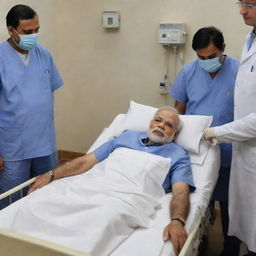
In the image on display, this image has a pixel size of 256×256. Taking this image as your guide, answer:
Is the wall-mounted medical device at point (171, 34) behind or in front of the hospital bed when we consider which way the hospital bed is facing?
behind

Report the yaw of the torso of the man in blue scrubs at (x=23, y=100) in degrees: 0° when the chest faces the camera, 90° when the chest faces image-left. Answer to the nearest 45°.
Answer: approximately 315°

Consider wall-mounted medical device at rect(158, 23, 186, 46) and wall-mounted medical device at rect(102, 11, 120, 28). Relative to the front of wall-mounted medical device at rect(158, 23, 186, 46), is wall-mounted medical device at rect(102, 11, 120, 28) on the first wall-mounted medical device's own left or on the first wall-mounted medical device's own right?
on the first wall-mounted medical device's own right

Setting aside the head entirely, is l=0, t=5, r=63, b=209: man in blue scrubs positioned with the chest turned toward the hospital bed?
yes

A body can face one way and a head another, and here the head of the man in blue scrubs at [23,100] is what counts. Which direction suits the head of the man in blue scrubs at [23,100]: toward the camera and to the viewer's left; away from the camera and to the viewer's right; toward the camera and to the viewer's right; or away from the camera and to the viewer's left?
toward the camera and to the viewer's right

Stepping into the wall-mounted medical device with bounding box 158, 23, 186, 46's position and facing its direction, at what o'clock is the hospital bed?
The hospital bed is roughly at 12 o'clock from the wall-mounted medical device.

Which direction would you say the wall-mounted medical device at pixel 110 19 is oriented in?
toward the camera

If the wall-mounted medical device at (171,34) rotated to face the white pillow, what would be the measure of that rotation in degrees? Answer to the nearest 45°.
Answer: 0° — it already faces it

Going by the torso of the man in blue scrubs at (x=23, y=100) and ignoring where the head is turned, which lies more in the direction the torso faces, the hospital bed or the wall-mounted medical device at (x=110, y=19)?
the hospital bed

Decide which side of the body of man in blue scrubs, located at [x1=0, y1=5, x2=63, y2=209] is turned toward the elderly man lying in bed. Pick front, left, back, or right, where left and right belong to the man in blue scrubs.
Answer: front

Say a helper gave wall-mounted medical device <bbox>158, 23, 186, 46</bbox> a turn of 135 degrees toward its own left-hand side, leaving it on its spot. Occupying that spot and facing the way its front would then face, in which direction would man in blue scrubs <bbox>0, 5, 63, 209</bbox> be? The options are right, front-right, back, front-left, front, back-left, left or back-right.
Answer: back

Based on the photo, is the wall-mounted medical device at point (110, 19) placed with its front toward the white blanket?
yes

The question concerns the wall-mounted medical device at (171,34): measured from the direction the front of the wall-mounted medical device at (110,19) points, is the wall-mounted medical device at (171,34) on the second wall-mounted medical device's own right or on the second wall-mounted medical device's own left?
on the second wall-mounted medical device's own left

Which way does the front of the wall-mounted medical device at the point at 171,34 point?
toward the camera

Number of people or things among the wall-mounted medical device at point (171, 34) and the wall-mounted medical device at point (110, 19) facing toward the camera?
2
